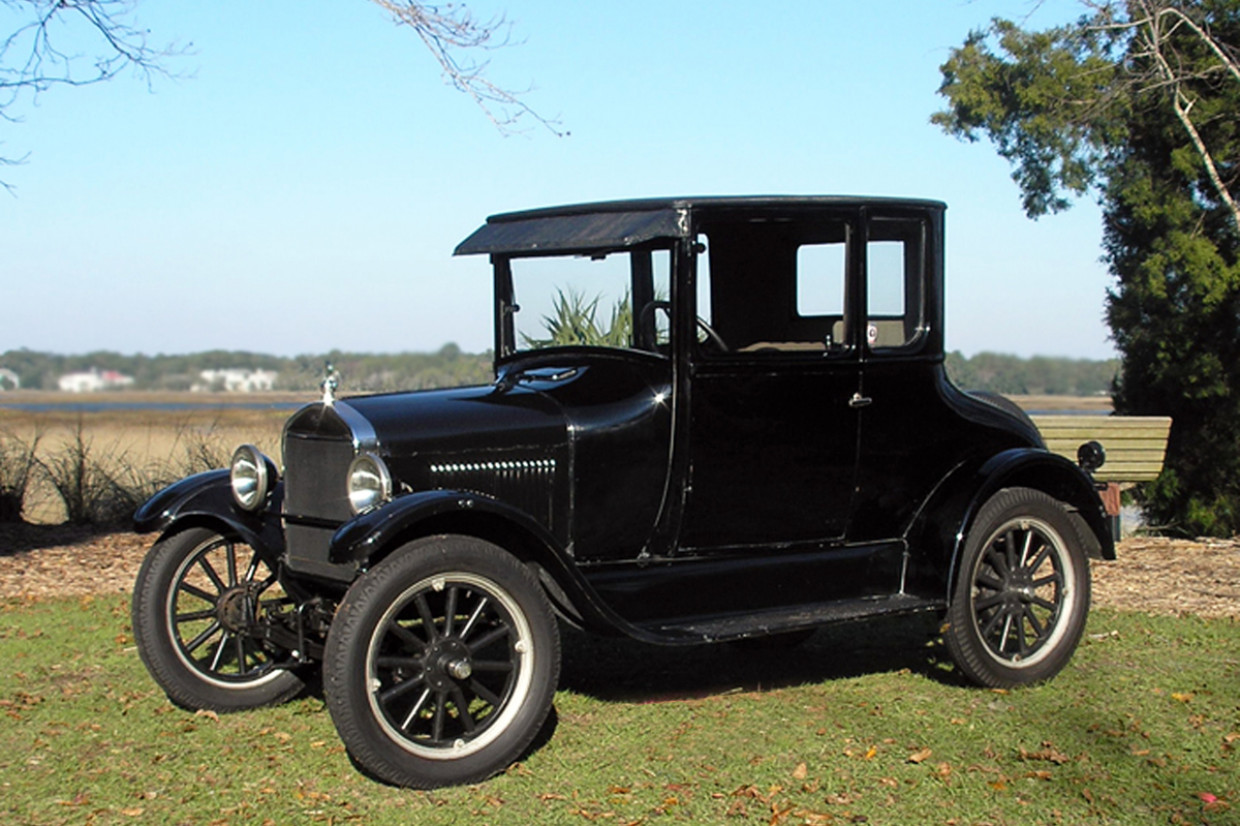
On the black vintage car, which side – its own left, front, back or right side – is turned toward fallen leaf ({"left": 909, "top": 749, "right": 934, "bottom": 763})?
left

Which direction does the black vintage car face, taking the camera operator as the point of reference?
facing the viewer and to the left of the viewer

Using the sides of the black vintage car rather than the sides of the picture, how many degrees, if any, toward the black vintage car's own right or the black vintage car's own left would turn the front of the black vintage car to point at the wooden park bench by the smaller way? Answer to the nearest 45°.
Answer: approximately 180°
